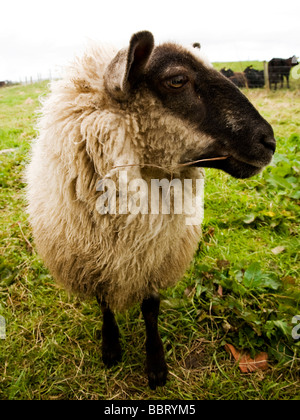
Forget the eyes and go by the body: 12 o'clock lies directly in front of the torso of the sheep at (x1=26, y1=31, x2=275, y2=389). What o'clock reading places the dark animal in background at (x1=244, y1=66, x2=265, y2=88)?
The dark animal in background is roughly at 8 o'clock from the sheep.

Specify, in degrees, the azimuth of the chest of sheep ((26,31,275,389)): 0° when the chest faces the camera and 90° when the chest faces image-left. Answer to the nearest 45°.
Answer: approximately 315°

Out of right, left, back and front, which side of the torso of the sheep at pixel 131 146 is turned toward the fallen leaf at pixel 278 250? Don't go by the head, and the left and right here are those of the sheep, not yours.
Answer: left
